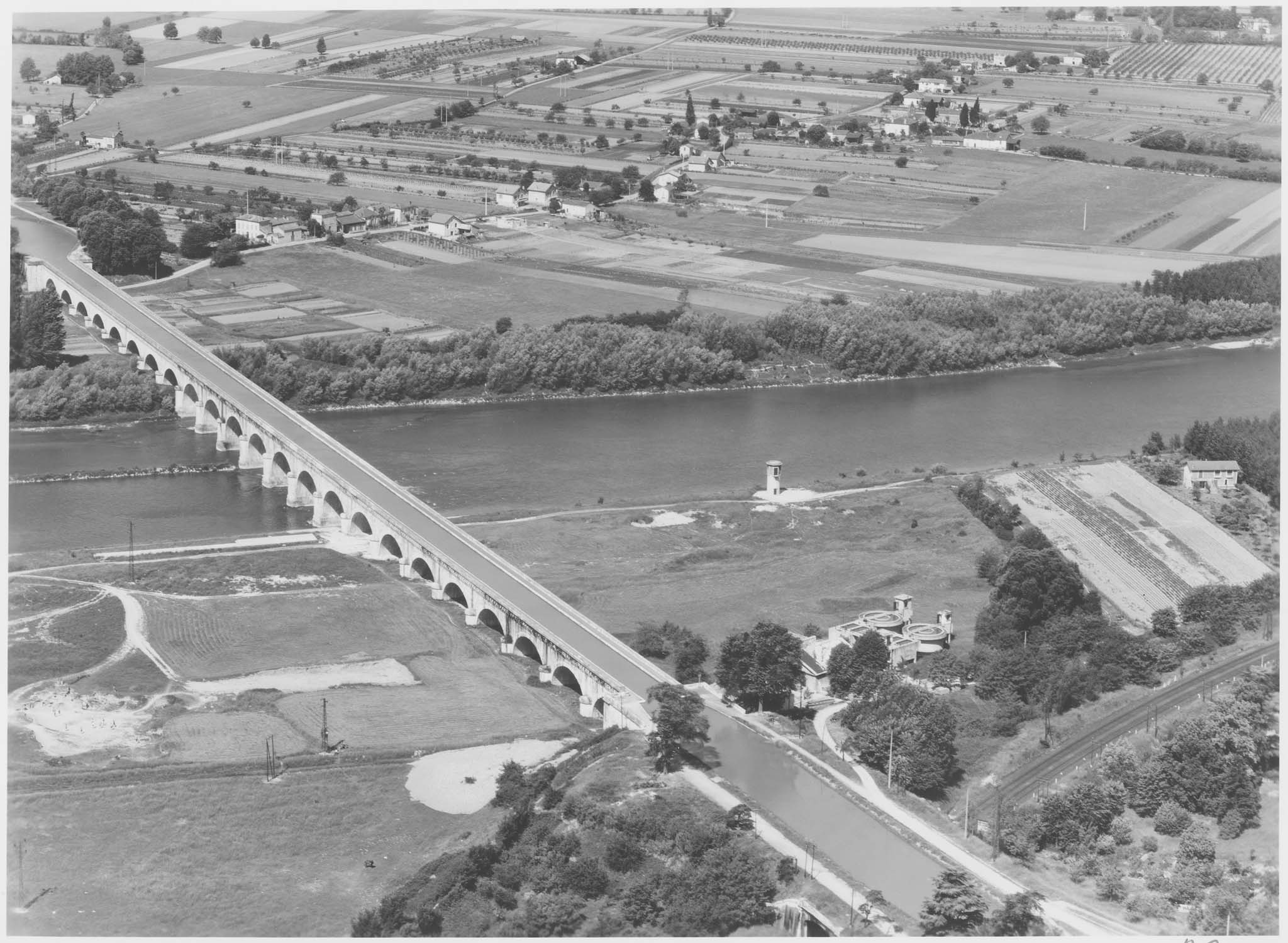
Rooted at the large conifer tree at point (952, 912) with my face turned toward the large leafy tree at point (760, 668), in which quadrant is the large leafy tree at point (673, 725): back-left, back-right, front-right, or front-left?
front-left

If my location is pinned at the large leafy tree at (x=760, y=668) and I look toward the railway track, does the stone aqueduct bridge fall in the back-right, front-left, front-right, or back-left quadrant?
back-left

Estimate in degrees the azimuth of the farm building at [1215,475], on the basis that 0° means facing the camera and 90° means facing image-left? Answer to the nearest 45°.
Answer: approximately 0°

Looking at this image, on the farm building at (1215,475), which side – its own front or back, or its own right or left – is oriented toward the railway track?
front

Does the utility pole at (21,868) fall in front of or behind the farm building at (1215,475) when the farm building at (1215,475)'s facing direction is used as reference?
in front

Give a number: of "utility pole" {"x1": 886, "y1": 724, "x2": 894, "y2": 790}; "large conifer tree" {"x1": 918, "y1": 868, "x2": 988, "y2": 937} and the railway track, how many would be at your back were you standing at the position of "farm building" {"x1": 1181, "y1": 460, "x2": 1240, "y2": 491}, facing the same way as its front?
0

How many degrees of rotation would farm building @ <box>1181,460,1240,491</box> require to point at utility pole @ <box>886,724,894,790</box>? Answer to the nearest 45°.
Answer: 0° — it already faces it

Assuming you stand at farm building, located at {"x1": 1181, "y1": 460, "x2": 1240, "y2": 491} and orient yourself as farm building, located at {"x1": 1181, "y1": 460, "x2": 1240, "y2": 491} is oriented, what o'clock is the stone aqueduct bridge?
The stone aqueduct bridge is roughly at 2 o'clock from the farm building.

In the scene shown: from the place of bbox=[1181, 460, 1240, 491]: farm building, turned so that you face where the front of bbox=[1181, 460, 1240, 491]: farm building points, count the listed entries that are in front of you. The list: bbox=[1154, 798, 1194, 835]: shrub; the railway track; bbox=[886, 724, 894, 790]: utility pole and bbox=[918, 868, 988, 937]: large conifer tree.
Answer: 4

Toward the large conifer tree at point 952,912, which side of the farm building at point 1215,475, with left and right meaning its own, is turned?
front

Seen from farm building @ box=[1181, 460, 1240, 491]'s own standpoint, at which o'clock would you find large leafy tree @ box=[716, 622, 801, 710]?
The large leafy tree is roughly at 1 o'clock from the farm building.

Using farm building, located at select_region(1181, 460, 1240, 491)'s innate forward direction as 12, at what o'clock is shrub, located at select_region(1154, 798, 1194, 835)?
The shrub is roughly at 12 o'clock from the farm building.

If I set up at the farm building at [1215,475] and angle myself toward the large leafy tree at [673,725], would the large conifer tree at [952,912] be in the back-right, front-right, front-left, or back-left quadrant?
front-left

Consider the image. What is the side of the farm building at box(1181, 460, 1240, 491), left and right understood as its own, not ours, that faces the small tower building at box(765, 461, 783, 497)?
right
